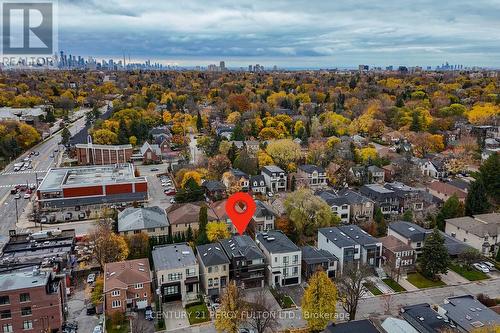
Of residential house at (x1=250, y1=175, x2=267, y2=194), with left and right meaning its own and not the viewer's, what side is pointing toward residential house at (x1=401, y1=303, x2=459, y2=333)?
front

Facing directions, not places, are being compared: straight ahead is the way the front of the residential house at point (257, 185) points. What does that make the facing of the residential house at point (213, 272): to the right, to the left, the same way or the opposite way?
the same way

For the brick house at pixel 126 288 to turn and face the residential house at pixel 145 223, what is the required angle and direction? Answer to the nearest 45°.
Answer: approximately 180°

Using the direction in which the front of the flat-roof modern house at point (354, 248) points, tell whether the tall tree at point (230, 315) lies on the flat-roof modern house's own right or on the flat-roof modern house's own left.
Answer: on the flat-roof modern house's own right

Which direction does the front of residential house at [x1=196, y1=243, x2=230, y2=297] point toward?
toward the camera

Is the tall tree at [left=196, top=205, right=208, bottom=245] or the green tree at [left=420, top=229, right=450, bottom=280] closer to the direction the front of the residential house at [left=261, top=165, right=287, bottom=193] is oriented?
the green tree

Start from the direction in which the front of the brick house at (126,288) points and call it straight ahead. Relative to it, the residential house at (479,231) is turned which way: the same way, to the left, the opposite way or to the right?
the same way

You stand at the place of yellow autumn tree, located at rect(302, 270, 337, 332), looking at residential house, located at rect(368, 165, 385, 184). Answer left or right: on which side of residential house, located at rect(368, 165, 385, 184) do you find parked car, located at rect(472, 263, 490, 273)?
right

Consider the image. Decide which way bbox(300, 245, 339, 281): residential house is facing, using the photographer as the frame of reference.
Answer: facing the viewer and to the right of the viewer

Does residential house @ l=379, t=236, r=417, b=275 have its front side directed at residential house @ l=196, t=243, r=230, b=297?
no

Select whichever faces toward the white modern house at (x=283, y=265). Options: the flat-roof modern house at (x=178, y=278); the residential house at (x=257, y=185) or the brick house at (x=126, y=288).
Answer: the residential house

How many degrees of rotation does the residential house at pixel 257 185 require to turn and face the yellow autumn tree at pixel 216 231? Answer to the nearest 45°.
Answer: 0° — it already faces it

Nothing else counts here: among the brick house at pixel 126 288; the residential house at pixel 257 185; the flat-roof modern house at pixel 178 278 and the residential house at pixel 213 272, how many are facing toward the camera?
4

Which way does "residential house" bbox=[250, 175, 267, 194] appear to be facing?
toward the camera

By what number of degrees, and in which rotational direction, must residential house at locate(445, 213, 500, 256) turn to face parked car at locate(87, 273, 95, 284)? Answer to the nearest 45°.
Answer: approximately 90° to its right

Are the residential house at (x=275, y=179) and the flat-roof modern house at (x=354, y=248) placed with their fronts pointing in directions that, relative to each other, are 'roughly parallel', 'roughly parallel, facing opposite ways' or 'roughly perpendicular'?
roughly parallel

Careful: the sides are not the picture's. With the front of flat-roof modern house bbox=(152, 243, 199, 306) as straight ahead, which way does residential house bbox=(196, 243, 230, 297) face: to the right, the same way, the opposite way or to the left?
the same way
